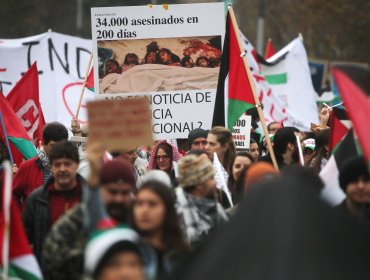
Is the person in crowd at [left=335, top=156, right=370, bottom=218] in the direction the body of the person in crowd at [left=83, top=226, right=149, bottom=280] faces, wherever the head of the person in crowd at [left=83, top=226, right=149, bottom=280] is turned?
no

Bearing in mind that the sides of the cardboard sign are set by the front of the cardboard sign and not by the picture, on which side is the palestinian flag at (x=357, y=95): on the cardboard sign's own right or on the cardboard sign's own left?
on the cardboard sign's own left

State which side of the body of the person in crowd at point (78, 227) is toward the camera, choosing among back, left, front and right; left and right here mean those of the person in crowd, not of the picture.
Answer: front

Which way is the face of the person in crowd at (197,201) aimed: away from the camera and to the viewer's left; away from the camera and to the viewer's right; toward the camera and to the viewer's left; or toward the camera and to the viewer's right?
toward the camera and to the viewer's right

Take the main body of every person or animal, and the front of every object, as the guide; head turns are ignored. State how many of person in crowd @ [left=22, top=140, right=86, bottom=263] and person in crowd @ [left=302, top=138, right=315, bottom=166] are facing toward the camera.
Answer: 2

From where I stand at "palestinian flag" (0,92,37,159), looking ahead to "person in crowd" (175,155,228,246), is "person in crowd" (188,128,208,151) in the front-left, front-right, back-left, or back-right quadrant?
front-left

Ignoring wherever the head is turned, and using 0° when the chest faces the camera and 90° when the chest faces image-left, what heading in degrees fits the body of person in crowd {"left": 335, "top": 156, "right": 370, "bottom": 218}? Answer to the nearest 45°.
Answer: approximately 315°

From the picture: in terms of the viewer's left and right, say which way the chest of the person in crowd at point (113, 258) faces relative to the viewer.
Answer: facing the viewer and to the right of the viewer

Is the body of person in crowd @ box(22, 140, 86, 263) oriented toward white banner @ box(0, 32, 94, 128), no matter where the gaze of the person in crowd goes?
no

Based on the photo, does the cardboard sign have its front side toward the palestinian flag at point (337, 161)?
no

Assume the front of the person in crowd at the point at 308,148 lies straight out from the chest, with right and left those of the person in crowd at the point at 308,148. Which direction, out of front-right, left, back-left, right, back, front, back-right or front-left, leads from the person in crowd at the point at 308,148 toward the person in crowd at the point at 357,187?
front

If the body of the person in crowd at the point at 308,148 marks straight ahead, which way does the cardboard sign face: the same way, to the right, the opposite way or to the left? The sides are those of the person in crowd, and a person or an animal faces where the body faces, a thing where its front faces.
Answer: the same way

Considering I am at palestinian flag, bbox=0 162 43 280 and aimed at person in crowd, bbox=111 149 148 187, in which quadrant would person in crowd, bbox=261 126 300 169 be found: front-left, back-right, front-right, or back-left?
front-right

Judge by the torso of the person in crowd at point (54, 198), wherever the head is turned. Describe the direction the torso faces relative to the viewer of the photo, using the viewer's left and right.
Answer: facing the viewer

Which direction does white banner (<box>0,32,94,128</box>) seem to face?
toward the camera
